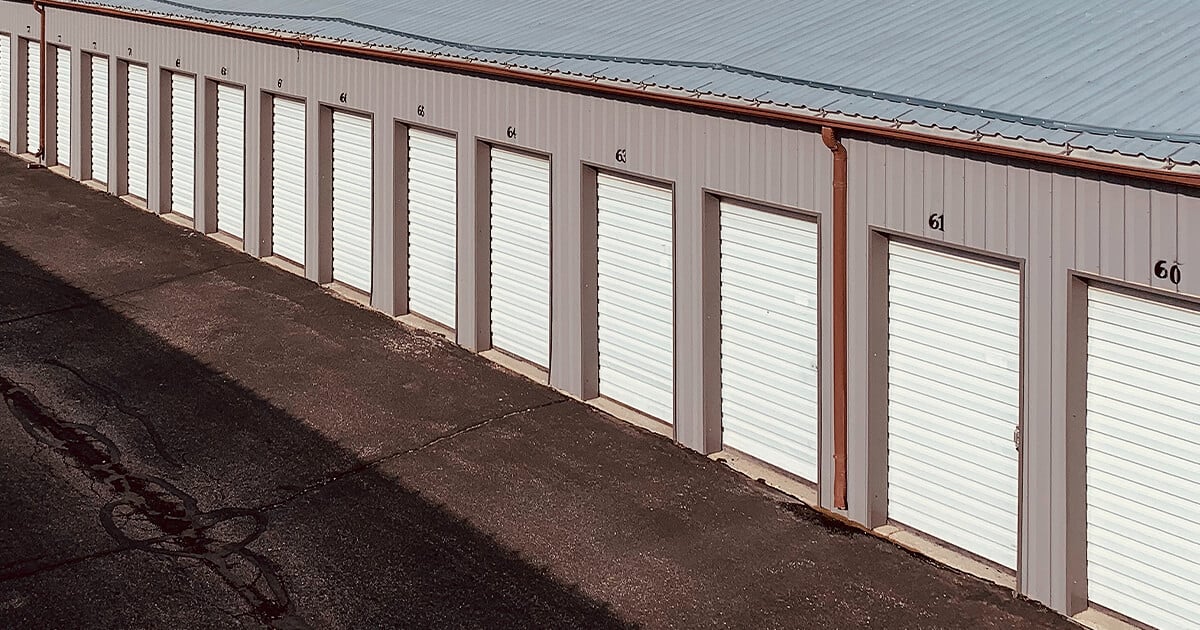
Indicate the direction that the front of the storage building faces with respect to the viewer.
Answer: facing the viewer and to the left of the viewer
